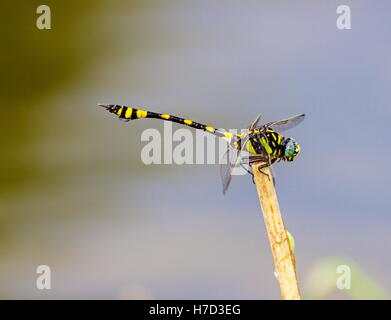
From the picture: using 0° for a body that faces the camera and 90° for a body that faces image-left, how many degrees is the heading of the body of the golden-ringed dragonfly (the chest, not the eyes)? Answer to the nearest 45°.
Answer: approximately 270°
